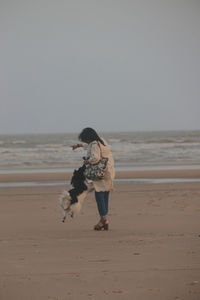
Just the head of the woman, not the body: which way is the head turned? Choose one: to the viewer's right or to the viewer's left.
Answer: to the viewer's left

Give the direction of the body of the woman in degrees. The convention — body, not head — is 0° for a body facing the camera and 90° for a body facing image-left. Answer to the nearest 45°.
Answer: approximately 90°
